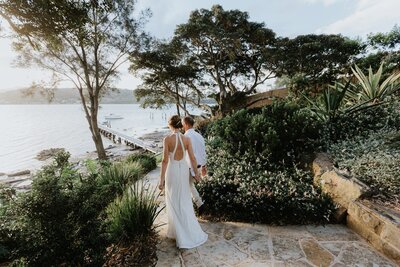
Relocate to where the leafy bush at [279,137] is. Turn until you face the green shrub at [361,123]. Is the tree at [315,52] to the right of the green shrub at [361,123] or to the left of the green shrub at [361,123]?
left

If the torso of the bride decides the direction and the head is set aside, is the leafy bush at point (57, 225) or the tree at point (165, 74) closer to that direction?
the tree

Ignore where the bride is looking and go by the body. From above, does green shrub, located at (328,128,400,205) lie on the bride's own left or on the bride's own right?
on the bride's own right

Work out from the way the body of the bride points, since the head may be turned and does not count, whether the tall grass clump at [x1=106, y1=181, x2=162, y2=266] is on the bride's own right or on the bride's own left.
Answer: on the bride's own left

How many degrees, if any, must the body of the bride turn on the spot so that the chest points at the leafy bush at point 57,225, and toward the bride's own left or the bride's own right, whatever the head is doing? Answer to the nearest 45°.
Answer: approximately 135° to the bride's own left

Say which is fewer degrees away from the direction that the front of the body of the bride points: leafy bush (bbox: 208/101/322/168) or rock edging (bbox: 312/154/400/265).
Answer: the leafy bush

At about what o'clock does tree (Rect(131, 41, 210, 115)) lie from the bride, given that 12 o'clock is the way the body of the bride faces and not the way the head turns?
The tree is roughly at 12 o'clock from the bride.

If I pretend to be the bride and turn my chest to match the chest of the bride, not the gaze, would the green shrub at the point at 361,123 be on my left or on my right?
on my right

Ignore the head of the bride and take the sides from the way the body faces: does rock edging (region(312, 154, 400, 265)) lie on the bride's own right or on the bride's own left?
on the bride's own right

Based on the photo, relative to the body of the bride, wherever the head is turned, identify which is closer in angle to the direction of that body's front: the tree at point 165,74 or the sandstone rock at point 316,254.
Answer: the tree

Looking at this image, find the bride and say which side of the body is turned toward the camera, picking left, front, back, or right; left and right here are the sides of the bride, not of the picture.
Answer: back
